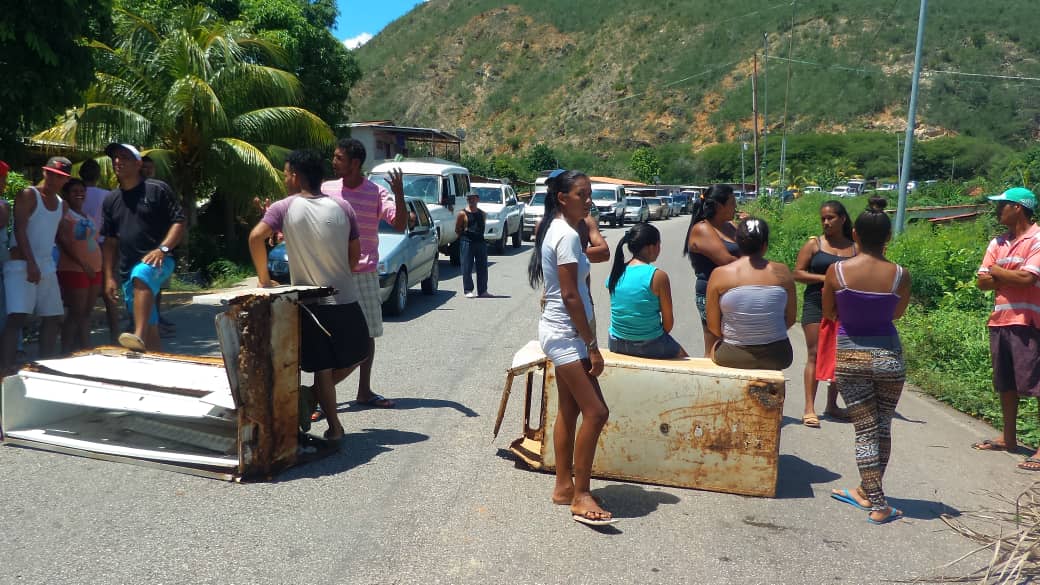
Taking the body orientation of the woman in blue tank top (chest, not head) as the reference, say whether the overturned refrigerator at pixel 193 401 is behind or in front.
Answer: behind

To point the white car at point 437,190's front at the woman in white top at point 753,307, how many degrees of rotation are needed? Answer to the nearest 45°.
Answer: approximately 45° to its left

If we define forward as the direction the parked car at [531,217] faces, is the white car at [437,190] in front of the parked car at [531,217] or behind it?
in front

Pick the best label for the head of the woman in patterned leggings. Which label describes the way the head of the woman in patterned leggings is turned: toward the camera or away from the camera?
away from the camera

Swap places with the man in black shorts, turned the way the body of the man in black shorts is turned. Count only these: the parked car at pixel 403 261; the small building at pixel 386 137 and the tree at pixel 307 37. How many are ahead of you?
3

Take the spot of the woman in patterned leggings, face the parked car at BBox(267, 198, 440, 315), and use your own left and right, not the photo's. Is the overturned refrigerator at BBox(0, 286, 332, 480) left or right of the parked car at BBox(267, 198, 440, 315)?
left

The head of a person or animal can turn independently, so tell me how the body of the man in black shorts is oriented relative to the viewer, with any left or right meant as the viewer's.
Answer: facing away from the viewer

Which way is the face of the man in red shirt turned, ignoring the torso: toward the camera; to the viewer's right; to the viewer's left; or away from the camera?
to the viewer's left

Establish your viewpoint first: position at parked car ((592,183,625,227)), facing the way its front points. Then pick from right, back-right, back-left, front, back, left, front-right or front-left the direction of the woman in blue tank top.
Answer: front-left

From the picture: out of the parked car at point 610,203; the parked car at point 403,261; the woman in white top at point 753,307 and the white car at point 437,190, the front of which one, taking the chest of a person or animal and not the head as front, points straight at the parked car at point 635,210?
the woman in white top

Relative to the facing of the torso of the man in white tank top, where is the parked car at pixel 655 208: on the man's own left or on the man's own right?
on the man's own left

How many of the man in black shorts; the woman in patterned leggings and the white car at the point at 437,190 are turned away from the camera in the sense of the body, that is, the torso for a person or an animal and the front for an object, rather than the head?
2

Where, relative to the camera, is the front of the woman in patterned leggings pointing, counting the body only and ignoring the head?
away from the camera

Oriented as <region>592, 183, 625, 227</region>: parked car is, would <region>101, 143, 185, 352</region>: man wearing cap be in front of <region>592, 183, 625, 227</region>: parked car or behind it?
in front

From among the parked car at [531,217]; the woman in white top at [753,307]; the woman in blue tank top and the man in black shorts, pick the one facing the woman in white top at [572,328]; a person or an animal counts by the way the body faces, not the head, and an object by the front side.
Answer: the parked car

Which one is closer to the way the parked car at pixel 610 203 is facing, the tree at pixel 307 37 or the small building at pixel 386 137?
the tree

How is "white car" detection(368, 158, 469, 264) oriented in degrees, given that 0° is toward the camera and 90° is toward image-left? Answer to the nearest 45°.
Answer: approximately 45°

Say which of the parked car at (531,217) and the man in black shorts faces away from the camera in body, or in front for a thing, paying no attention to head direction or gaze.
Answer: the man in black shorts
